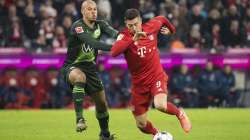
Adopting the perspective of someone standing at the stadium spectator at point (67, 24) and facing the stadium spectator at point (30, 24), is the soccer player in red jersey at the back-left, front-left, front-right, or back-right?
back-left

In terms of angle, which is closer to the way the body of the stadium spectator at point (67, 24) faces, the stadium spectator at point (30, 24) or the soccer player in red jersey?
the soccer player in red jersey

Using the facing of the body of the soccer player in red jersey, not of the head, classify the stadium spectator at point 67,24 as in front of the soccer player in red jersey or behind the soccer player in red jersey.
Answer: behind

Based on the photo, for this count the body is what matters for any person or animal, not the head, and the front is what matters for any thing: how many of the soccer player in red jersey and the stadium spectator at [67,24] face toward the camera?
2

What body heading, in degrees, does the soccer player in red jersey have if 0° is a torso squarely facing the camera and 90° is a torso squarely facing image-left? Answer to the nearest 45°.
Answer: approximately 0°

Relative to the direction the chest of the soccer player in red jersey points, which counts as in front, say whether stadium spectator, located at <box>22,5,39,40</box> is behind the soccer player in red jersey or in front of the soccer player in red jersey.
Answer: behind

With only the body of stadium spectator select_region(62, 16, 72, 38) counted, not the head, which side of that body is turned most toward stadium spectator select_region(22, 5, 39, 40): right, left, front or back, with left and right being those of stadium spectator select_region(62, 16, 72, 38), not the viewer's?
right
